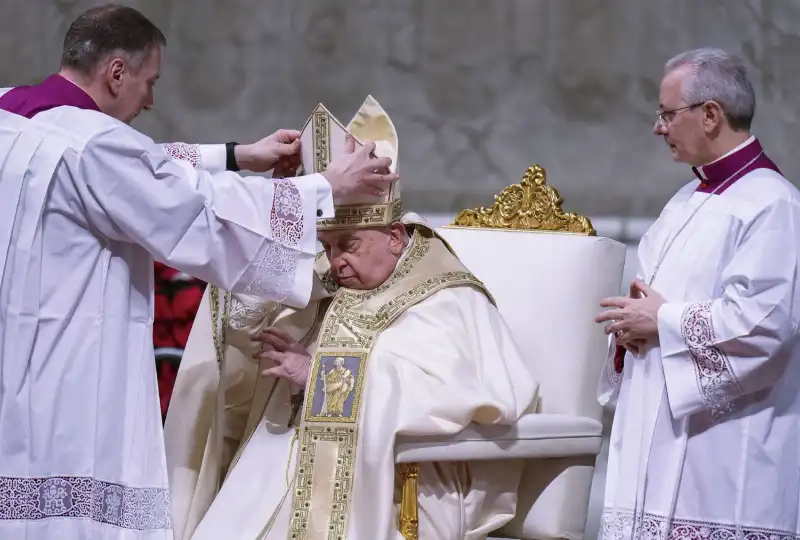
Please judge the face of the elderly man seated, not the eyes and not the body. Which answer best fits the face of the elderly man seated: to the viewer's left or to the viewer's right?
to the viewer's left

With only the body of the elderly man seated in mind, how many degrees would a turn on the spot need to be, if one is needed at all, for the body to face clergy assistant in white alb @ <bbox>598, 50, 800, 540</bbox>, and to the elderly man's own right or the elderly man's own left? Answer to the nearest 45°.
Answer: approximately 90° to the elderly man's own left

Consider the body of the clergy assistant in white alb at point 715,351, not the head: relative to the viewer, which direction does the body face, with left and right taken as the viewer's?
facing to the left of the viewer

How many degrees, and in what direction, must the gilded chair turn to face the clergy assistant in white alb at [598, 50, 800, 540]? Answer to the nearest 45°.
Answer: approximately 90° to its left

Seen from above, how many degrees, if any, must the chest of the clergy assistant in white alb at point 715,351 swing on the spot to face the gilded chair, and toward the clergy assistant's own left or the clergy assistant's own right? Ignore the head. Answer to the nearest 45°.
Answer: approximately 45° to the clergy assistant's own right

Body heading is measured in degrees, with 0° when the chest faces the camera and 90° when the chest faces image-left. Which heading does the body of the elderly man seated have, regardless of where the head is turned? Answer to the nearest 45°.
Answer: approximately 45°

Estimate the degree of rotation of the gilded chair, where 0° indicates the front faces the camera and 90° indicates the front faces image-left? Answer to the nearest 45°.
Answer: approximately 45°
